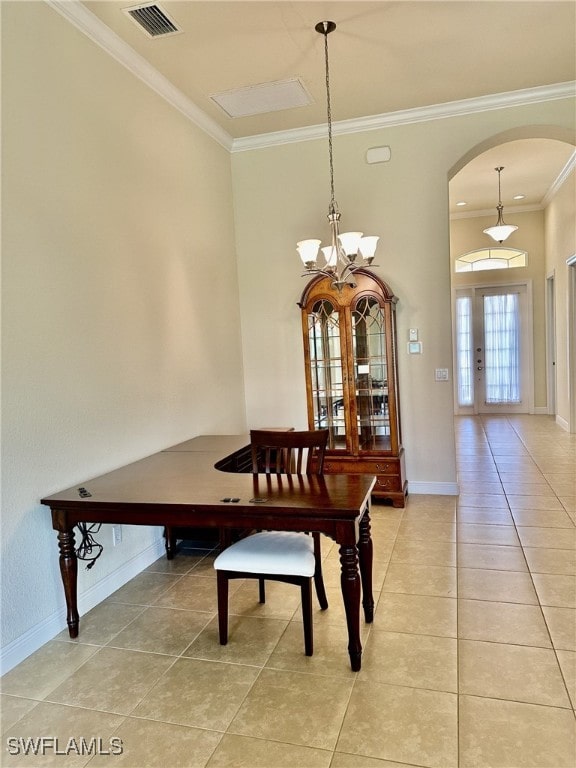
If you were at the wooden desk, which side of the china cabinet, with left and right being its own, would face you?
front

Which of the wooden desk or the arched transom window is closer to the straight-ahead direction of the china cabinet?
the wooden desk

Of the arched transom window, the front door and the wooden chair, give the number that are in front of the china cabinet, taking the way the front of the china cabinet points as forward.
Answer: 1

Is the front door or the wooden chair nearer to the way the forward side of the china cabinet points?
the wooden chair

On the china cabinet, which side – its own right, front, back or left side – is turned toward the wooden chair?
front

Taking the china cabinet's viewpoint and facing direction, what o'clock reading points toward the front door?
The front door is roughly at 7 o'clock from the china cabinet.

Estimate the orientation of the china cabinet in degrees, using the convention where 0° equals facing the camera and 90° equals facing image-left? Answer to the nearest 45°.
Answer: approximately 0°

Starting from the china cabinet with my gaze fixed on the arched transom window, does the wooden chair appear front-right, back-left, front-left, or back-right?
back-right

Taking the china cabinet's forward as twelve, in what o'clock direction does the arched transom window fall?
The arched transom window is roughly at 7 o'clock from the china cabinet.
